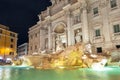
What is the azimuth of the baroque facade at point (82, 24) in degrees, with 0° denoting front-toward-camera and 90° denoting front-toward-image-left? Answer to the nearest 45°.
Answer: approximately 45°
